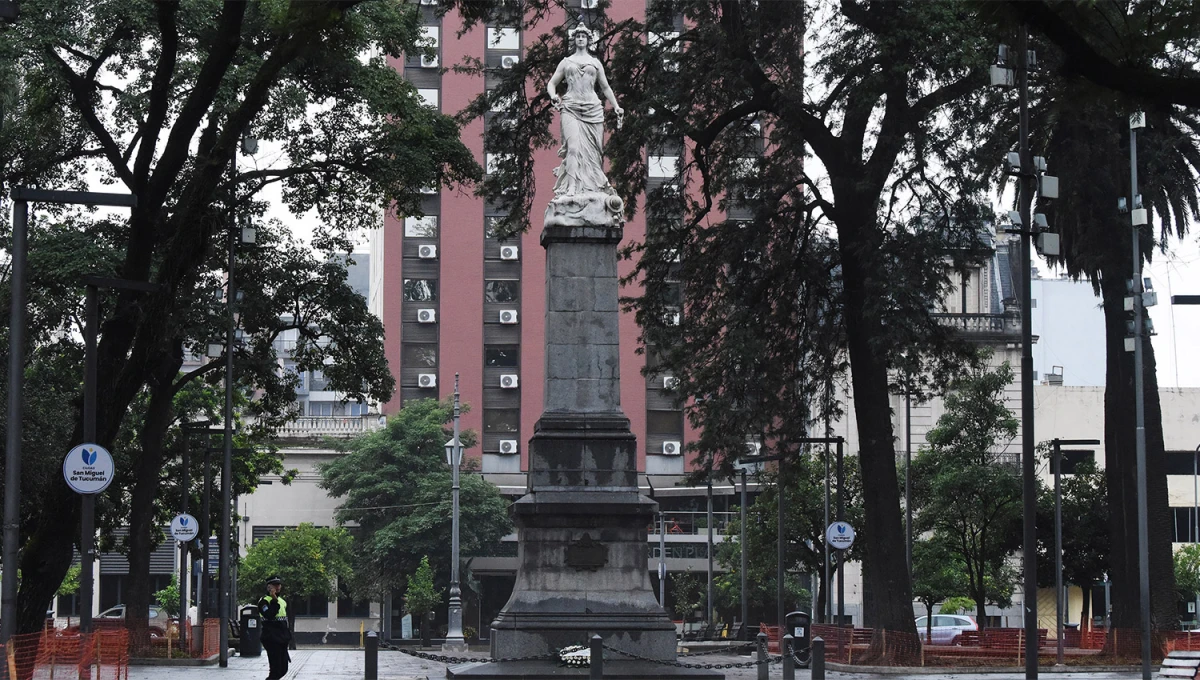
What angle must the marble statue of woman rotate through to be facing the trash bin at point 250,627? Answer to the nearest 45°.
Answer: approximately 135° to its right

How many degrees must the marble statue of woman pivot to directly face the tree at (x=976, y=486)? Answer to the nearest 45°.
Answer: approximately 135° to its left

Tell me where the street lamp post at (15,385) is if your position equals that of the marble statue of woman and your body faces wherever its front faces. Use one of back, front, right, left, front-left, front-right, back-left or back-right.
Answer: front-right

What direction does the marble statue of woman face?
toward the camera

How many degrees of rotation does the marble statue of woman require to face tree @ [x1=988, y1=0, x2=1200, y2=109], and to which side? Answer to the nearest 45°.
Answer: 0° — it already faces it

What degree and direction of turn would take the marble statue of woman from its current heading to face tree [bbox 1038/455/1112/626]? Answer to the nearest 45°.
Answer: approximately 135° to its left
